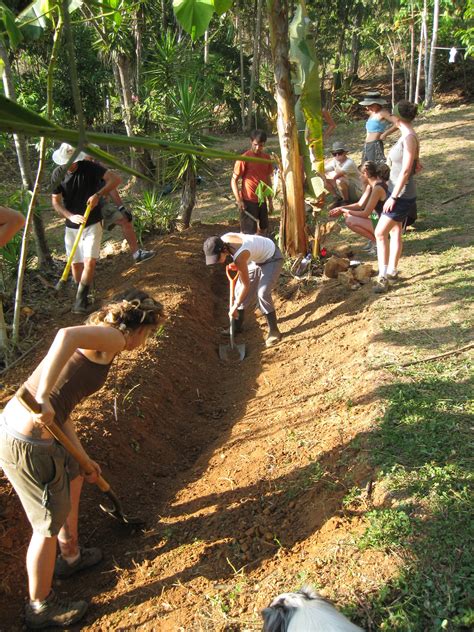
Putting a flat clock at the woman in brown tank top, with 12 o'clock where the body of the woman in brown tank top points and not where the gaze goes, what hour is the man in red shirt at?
The man in red shirt is roughly at 10 o'clock from the woman in brown tank top.

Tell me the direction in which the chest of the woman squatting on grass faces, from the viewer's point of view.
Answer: to the viewer's left

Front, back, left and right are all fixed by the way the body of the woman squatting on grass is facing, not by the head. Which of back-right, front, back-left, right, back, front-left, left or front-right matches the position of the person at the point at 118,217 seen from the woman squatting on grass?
front

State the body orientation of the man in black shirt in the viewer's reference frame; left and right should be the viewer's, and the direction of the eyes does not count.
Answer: facing the viewer

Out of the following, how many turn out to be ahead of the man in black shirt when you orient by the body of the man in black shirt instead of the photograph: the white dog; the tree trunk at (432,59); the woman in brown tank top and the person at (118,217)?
2

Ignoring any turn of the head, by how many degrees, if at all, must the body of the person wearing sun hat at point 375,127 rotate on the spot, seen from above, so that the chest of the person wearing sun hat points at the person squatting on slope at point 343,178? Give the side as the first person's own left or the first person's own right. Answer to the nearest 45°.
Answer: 0° — they already face them

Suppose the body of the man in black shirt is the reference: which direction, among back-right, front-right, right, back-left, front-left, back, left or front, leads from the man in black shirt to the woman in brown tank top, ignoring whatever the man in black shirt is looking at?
front

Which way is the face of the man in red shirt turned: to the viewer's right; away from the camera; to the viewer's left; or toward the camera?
toward the camera
